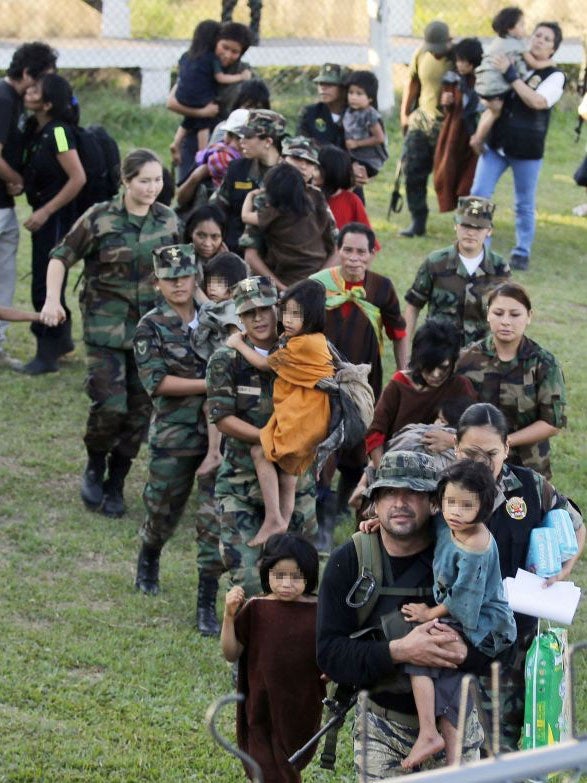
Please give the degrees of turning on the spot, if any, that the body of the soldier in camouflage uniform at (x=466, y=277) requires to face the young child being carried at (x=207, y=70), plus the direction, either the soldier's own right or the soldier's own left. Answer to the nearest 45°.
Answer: approximately 135° to the soldier's own right

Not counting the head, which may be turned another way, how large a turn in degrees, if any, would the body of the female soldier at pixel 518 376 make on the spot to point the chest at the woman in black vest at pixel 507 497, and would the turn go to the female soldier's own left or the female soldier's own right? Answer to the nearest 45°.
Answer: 0° — they already face them

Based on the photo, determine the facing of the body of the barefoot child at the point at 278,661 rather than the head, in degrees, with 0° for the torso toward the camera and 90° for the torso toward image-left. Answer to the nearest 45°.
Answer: approximately 0°

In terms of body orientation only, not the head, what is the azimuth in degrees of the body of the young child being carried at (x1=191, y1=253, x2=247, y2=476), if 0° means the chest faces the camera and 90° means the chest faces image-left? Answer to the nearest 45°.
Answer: approximately 45°

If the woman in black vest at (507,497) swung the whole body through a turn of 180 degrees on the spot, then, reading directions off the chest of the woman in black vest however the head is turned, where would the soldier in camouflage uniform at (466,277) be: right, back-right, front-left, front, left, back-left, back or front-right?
front-left

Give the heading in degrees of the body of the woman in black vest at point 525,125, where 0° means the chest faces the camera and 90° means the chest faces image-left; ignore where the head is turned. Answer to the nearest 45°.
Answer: approximately 45°

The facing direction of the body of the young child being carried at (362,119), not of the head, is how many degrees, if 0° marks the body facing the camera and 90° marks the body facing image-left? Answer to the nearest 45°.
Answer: approximately 45°

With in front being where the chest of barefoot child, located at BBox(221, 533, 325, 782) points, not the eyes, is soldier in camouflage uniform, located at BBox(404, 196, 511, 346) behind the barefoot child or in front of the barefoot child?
behind

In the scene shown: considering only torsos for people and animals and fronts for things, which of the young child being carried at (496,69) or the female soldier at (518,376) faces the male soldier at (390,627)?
the female soldier
